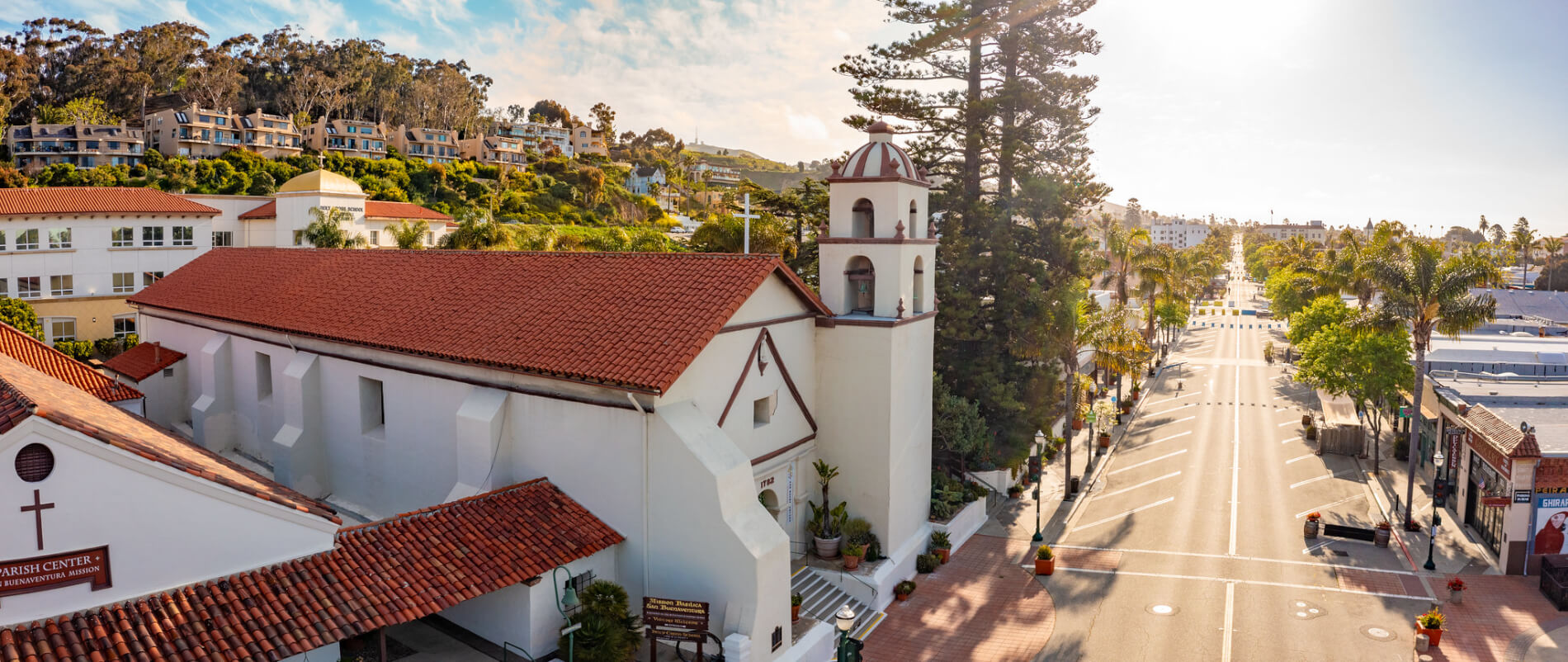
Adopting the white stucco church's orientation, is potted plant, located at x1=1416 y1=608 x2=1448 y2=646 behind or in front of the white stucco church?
in front

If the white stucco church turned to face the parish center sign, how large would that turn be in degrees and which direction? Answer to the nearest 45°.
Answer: approximately 90° to its right

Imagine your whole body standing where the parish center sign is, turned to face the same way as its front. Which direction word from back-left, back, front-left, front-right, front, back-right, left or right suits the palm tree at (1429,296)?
left

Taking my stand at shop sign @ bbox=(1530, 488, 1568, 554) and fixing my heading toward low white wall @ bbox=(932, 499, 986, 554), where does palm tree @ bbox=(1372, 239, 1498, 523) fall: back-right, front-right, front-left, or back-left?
front-right

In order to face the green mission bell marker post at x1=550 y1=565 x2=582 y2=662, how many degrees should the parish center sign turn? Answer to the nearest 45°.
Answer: approximately 90° to its left

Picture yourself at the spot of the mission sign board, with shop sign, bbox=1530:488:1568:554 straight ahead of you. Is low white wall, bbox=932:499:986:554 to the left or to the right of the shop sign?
left

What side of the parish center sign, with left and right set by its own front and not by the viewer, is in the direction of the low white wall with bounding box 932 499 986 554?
left

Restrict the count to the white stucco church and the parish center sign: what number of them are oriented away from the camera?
0

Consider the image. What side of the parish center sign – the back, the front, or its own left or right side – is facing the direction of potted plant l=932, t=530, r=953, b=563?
left

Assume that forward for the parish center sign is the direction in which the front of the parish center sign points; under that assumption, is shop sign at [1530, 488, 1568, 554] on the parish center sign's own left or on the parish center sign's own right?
on the parish center sign's own left

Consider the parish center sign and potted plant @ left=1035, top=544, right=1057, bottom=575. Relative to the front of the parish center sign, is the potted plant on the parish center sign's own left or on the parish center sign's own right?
on the parish center sign's own left

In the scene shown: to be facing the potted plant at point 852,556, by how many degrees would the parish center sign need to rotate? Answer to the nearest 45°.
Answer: approximately 90° to its left

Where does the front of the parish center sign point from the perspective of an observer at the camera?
facing the viewer

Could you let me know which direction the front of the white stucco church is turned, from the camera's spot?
facing the viewer and to the right of the viewer
